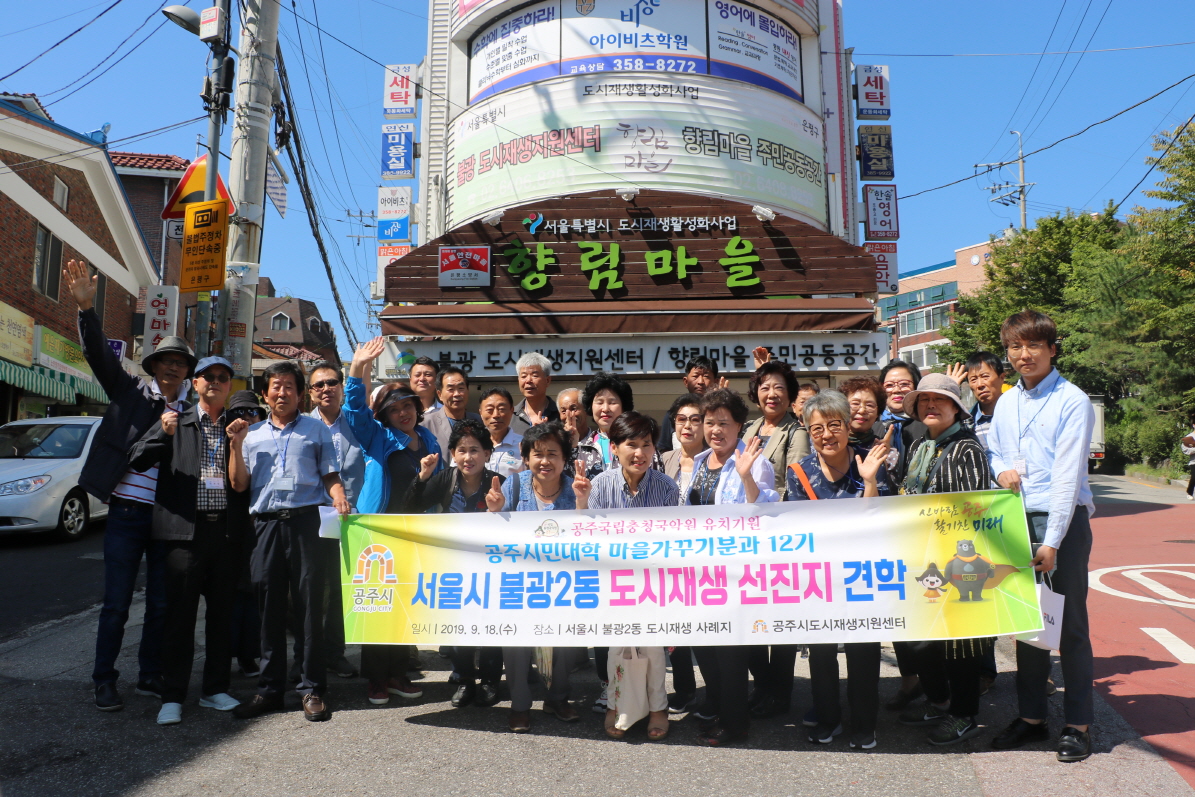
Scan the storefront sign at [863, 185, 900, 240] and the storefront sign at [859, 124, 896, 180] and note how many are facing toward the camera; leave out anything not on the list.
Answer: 2

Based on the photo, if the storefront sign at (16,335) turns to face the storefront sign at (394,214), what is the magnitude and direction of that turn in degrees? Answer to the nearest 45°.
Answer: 0° — it already faces it

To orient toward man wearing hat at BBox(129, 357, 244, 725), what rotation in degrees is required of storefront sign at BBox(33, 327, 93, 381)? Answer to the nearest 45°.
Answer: approximately 45° to its right
